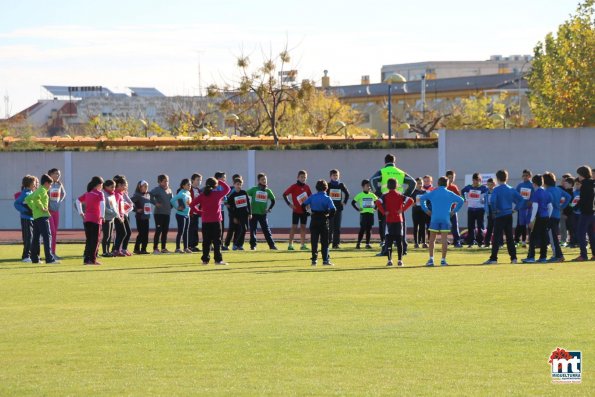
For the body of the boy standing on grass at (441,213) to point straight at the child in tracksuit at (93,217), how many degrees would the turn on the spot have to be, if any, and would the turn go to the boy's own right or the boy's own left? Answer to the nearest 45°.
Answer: approximately 90° to the boy's own left

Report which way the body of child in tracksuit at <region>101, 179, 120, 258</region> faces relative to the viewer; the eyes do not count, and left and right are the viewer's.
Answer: facing to the right of the viewer

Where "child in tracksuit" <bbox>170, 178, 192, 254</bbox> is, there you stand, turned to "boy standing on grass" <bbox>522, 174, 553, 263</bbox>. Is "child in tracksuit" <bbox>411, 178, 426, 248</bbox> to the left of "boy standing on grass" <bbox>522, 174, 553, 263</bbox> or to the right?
left

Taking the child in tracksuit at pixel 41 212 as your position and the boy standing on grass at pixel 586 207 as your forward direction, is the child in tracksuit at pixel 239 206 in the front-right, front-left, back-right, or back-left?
front-left

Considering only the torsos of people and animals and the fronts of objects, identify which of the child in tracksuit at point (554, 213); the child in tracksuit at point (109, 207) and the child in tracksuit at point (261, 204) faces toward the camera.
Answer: the child in tracksuit at point (261, 204)

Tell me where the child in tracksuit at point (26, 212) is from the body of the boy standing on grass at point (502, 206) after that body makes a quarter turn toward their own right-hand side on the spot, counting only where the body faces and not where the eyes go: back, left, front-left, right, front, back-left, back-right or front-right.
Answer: back-left

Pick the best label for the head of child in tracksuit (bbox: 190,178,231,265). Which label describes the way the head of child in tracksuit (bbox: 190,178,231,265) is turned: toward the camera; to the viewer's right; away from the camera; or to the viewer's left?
away from the camera

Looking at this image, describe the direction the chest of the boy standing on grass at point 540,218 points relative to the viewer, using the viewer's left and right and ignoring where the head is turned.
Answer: facing away from the viewer and to the left of the viewer

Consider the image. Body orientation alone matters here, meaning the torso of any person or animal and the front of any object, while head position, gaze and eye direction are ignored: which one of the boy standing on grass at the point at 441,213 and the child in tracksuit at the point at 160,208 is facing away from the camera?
the boy standing on grass

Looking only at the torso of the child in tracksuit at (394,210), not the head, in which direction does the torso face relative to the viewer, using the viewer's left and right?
facing away from the viewer

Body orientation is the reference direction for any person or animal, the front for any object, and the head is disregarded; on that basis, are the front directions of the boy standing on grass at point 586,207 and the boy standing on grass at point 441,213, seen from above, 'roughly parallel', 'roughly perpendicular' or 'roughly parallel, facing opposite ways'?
roughly perpendicular

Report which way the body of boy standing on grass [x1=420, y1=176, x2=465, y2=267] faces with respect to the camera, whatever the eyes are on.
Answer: away from the camera

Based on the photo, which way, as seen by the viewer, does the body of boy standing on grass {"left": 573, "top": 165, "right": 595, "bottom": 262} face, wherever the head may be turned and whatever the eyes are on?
to the viewer's left

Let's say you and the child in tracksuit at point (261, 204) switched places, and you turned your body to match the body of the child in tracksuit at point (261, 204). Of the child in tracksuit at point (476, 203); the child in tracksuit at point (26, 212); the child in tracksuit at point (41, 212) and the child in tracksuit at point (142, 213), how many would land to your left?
1

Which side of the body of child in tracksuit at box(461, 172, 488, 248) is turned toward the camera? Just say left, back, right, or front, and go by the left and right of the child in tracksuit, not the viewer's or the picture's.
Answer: front
